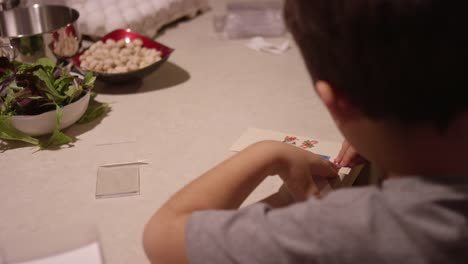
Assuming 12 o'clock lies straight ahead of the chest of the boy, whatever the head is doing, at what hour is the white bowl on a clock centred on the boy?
The white bowl is roughly at 10 o'clock from the boy.

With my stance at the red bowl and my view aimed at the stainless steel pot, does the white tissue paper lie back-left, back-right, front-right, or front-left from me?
back-right

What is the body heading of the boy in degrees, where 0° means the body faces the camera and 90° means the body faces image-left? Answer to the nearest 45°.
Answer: approximately 180°

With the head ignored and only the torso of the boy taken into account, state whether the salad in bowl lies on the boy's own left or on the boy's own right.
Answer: on the boy's own left

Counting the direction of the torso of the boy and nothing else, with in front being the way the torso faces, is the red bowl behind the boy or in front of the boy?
in front

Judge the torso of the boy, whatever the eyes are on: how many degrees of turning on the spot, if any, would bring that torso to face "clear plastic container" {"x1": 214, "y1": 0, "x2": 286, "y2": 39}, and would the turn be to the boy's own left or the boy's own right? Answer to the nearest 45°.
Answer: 0° — they already face it

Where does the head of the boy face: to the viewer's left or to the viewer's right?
to the viewer's left

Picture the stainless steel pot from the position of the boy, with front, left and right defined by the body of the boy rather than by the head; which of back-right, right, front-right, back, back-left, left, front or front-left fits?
front-left

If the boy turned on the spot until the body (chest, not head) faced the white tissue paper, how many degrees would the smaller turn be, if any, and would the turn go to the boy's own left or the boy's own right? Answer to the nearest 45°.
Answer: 0° — they already face it
